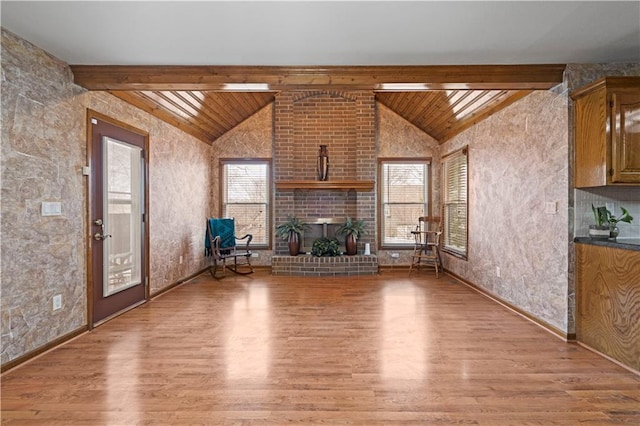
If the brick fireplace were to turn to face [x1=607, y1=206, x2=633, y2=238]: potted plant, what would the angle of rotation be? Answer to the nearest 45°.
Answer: approximately 45° to its left

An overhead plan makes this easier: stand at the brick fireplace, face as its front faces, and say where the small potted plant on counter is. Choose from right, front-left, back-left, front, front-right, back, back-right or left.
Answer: front-left

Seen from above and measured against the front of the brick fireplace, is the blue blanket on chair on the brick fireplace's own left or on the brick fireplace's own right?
on the brick fireplace's own right

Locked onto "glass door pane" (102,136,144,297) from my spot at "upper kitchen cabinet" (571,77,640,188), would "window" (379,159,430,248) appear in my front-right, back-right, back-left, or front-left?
front-right

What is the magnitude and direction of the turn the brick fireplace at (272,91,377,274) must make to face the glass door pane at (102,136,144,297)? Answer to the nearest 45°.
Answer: approximately 45° to its right

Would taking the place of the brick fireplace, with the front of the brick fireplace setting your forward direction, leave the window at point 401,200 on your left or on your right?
on your left

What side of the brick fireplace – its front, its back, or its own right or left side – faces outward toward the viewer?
front

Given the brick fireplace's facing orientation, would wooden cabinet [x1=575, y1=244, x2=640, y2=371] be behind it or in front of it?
in front

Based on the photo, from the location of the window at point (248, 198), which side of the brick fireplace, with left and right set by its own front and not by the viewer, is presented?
right

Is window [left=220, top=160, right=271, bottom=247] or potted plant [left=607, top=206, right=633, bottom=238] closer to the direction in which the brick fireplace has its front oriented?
the potted plant
